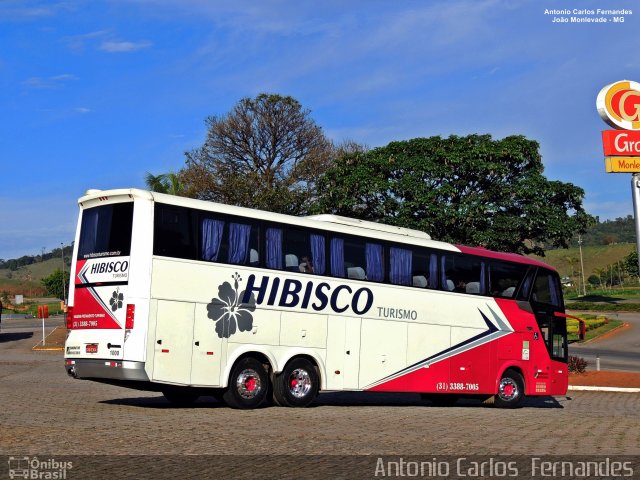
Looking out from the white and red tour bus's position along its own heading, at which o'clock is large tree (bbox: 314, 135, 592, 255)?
The large tree is roughly at 11 o'clock from the white and red tour bus.

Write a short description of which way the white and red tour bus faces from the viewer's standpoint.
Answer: facing away from the viewer and to the right of the viewer

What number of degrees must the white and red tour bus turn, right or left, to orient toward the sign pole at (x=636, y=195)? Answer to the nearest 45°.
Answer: approximately 45° to its right
